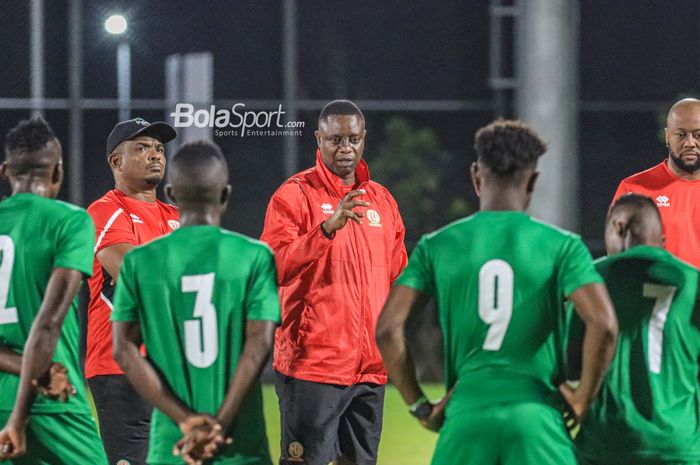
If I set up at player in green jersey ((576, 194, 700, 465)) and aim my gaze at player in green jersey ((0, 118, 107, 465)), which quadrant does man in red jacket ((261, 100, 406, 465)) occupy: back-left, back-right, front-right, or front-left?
front-right

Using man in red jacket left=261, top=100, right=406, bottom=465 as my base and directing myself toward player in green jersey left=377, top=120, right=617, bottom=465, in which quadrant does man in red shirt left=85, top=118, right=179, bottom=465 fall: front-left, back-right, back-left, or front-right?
back-right

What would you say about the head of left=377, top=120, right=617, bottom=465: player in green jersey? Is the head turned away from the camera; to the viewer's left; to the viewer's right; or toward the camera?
away from the camera

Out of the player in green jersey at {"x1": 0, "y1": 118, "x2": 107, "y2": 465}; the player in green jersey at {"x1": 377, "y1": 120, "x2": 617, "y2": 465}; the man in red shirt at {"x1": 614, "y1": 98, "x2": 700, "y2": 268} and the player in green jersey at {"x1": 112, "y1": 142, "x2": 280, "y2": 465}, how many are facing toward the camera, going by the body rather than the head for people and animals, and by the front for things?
1

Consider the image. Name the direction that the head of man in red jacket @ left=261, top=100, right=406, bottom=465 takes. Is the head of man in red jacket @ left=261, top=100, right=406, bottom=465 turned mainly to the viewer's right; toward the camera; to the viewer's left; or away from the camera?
toward the camera

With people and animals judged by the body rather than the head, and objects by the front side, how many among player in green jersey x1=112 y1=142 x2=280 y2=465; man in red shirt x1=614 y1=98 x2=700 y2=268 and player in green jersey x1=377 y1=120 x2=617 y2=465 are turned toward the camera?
1

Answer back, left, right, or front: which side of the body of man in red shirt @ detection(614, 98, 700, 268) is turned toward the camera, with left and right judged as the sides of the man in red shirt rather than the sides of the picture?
front

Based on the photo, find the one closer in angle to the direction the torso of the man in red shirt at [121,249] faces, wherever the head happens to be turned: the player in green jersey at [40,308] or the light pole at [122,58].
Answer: the player in green jersey

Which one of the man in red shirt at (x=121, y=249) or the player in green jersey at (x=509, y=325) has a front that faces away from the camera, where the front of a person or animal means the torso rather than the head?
the player in green jersey

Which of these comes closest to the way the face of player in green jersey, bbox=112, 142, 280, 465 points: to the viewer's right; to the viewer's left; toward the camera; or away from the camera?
away from the camera

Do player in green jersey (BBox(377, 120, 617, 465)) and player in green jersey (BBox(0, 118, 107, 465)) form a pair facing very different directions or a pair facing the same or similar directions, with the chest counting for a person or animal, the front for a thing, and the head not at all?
same or similar directions

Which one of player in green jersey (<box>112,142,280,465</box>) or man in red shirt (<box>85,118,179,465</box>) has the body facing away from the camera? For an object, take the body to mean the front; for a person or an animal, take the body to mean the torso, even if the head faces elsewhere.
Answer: the player in green jersey

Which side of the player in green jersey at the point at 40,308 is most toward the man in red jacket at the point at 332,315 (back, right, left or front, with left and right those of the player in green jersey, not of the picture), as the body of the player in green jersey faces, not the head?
front

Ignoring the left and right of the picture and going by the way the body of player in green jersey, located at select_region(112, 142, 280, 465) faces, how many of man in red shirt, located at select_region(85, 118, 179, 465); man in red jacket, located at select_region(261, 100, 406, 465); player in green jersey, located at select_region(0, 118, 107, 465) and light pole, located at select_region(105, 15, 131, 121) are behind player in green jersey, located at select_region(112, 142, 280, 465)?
0

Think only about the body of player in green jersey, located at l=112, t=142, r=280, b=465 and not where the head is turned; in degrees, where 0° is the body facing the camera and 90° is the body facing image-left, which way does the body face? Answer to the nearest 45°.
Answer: approximately 180°

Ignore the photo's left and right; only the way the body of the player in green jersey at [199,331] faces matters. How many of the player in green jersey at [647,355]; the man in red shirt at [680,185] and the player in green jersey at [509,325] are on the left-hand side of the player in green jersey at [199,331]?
0

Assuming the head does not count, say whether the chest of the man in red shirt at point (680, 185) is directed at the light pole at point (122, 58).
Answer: no

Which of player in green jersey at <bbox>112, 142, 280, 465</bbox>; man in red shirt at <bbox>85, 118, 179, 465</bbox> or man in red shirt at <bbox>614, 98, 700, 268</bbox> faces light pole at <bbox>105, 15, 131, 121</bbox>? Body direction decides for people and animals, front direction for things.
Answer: the player in green jersey

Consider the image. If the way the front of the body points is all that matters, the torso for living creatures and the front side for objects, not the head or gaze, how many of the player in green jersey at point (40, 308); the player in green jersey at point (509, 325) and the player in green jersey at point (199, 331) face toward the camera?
0

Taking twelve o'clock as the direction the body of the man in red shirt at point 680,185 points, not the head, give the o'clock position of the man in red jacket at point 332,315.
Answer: the man in red jacket at point 332,315 is roughly at 2 o'clock from the man in red shirt at point 680,185.

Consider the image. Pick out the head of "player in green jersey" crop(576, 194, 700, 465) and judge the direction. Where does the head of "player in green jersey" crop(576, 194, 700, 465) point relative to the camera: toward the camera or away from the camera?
away from the camera

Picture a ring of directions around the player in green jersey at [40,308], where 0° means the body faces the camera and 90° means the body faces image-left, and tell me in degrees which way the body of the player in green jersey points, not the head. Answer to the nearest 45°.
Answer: approximately 225°
